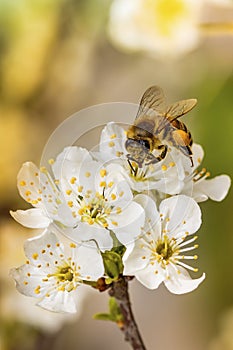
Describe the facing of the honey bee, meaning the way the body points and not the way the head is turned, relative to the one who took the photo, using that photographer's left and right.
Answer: facing the viewer and to the left of the viewer
